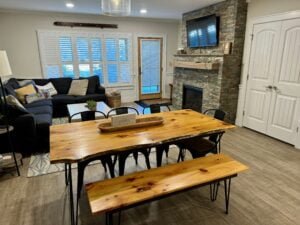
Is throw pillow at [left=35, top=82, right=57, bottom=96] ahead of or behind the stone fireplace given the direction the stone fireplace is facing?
ahead

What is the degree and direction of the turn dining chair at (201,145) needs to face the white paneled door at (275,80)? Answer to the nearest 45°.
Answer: approximately 180°

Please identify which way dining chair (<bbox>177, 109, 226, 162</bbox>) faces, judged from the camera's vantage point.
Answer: facing the viewer and to the left of the viewer

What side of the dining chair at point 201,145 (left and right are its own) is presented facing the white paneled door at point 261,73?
back

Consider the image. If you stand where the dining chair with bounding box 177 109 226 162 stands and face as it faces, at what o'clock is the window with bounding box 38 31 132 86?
The window is roughly at 3 o'clock from the dining chair.

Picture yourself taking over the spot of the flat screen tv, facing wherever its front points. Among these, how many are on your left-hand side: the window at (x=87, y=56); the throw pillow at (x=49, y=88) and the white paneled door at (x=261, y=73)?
1

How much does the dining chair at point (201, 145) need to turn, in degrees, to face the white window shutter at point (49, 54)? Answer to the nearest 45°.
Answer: approximately 90° to its right

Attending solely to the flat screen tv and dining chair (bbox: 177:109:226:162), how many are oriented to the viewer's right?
0

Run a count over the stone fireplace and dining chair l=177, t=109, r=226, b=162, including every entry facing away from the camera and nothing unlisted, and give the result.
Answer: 0

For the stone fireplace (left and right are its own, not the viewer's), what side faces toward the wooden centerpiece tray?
front

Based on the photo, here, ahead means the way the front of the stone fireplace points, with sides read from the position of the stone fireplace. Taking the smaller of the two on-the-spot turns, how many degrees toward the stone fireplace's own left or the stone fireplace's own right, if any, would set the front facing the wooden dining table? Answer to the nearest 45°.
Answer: approximately 45° to the stone fireplace's own left

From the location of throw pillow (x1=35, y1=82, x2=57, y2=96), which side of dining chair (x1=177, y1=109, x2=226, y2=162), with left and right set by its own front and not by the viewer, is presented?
right

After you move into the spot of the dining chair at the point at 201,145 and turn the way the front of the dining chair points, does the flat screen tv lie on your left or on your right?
on your right
